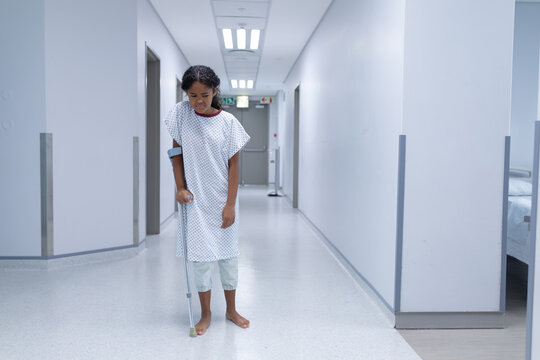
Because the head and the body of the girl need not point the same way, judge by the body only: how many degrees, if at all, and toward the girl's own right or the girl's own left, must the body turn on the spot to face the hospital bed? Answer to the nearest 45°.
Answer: approximately 90° to the girl's own left

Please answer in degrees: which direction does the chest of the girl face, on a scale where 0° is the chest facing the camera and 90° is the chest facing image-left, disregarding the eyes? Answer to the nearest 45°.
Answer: approximately 0°

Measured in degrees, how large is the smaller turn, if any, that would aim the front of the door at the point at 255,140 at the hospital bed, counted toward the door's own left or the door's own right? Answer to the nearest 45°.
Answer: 0° — it already faces it

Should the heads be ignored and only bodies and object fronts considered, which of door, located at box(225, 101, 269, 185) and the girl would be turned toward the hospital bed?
the door

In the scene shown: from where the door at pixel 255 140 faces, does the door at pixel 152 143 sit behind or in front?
in front

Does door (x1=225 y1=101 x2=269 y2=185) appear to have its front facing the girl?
yes

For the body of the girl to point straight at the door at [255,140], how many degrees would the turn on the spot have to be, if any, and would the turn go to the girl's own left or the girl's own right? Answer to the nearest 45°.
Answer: approximately 180°

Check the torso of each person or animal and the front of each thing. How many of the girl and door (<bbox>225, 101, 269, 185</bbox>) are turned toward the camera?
2
